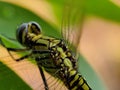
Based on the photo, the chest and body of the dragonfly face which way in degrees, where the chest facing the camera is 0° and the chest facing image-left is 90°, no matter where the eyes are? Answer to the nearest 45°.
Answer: approximately 135°
